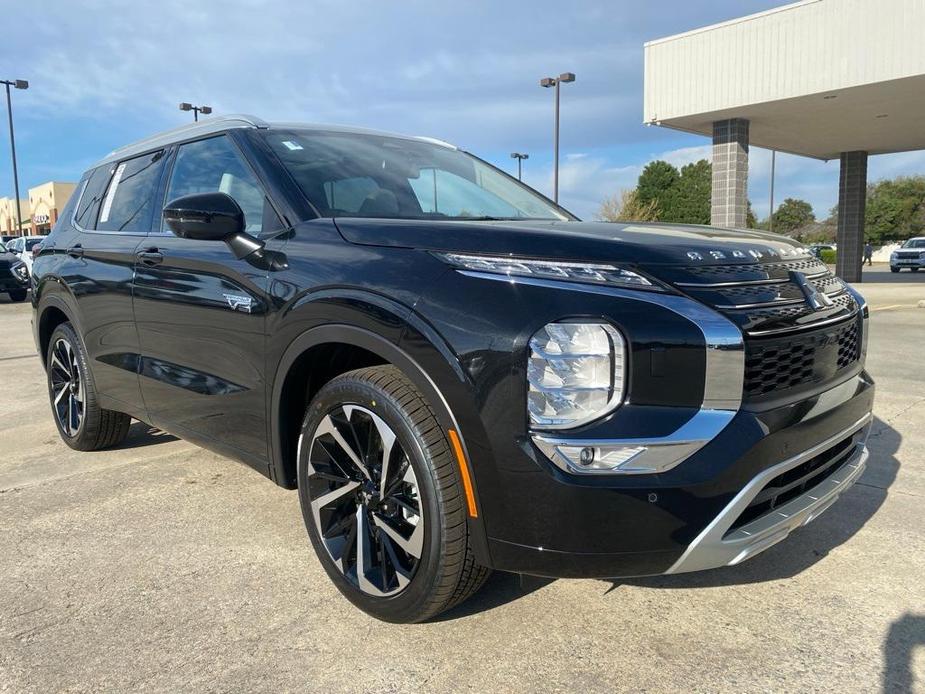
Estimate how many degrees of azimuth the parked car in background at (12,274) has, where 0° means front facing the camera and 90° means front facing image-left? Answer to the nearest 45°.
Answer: approximately 315°

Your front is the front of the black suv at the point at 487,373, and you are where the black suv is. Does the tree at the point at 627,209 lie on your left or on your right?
on your left

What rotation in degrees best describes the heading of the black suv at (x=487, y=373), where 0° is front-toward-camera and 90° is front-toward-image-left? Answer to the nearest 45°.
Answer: approximately 315°

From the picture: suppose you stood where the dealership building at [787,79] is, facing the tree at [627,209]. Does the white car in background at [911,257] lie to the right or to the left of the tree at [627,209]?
right

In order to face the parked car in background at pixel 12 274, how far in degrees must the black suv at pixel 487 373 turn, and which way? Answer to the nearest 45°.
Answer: approximately 180°

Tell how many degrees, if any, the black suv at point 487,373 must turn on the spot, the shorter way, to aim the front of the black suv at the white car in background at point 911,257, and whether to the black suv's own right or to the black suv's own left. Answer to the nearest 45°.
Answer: approximately 90° to the black suv's own left

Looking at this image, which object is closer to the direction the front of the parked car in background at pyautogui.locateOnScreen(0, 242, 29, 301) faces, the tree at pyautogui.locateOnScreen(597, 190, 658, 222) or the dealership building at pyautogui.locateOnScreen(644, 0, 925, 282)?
the dealership building
